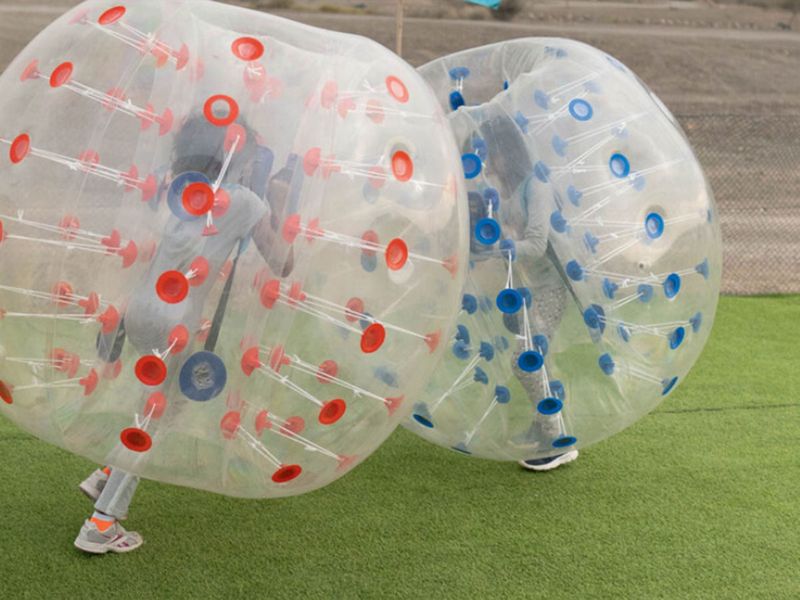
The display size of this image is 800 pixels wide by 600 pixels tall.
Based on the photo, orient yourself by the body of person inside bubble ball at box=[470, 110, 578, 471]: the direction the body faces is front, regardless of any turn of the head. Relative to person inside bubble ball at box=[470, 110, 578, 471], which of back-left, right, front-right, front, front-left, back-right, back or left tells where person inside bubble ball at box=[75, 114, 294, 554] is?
front-left

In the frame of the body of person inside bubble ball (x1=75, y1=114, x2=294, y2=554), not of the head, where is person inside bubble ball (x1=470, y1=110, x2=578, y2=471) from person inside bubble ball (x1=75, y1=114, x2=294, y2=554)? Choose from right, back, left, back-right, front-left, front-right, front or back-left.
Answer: front-left

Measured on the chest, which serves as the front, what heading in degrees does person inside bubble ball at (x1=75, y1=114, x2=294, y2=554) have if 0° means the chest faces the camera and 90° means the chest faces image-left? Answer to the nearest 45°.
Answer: approximately 270°

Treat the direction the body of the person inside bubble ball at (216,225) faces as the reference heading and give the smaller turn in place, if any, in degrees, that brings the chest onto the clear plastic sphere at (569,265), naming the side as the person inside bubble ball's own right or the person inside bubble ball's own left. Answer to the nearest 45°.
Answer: approximately 45° to the person inside bubble ball's own left

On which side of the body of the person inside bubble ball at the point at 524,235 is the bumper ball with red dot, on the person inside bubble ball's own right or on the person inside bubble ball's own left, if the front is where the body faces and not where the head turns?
on the person inside bubble ball's own left

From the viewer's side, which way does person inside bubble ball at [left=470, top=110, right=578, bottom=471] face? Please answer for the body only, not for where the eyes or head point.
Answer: to the viewer's left

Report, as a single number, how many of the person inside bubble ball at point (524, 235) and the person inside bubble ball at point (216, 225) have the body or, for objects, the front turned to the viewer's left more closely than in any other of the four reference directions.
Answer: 1

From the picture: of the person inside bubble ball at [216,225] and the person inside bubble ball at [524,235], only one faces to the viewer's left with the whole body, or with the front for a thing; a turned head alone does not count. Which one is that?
the person inside bubble ball at [524,235]

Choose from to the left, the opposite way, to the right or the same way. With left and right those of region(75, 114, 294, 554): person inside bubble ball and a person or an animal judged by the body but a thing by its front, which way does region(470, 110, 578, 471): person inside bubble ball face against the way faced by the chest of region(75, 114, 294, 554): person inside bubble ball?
the opposite way
